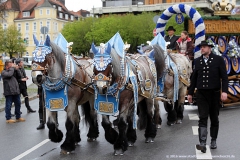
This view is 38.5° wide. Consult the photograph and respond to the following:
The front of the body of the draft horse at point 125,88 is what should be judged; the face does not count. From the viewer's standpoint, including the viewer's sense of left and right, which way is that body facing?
facing the viewer and to the left of the viewer

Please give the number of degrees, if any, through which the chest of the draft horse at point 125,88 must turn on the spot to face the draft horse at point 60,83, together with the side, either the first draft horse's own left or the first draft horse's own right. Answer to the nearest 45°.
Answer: approximately 45° to the first draft horse's own right

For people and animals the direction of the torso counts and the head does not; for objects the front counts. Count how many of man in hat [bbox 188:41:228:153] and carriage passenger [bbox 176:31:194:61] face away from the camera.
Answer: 0

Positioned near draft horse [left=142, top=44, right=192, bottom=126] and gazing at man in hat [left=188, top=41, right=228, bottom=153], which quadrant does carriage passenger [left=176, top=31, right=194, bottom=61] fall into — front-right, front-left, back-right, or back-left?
back-left

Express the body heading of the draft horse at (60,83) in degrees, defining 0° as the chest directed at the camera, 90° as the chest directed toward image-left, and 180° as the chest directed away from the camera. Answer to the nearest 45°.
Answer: approximately 45°

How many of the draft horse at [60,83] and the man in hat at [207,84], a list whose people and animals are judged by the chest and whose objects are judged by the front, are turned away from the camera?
0

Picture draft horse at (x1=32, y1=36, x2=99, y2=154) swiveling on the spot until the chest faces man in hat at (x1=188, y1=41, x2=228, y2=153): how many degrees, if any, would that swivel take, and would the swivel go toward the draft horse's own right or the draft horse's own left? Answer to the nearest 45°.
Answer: approximately 135° to the draft horse's own left

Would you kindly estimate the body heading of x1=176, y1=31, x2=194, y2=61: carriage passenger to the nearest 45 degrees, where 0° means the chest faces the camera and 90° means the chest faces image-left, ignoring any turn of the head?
approximately 45°

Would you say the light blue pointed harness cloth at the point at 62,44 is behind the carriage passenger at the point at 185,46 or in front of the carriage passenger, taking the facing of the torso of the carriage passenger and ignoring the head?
in front

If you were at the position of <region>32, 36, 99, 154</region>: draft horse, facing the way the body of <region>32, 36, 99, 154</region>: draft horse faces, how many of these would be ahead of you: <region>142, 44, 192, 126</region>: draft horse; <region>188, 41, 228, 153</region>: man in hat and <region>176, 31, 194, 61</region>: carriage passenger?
0

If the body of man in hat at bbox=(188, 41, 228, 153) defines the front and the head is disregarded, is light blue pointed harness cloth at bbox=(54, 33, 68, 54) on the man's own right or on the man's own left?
on the man's own right

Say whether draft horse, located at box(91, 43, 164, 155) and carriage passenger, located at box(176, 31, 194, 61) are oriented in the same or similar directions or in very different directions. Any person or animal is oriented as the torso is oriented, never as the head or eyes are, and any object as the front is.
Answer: same or similar directions

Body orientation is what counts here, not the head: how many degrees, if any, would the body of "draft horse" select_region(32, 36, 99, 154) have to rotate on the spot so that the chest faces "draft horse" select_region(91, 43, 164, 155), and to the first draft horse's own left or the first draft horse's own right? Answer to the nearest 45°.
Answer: approximately 135° to the first draft horse's own left

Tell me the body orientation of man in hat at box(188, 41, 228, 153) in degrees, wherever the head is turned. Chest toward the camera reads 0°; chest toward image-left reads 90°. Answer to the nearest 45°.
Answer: approximately 0°

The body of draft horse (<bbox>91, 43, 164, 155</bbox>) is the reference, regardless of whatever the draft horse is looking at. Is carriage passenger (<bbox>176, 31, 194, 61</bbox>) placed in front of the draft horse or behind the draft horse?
behind

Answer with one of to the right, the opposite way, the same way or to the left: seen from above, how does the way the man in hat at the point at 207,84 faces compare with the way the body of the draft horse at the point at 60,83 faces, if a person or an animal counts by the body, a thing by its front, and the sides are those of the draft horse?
the same way

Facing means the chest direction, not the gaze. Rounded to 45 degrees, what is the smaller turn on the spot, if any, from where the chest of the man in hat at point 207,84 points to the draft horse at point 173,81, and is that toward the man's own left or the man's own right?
approximately 180°

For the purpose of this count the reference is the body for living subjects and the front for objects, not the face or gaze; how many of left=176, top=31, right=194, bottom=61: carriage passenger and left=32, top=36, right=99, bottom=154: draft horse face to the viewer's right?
0
